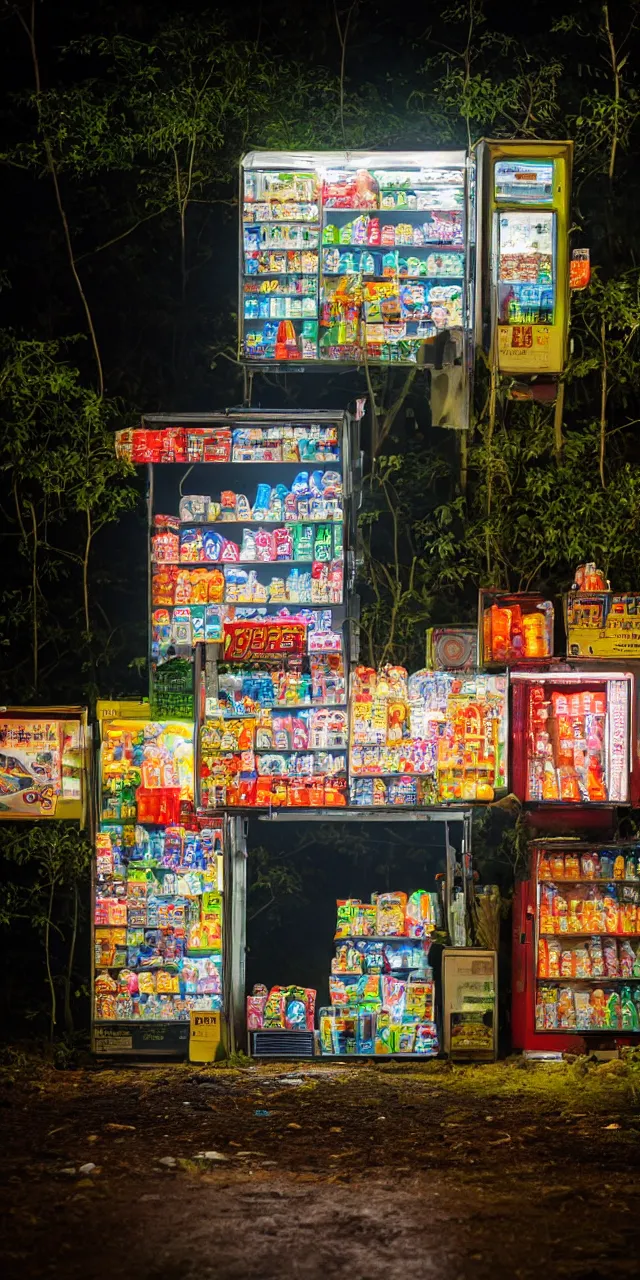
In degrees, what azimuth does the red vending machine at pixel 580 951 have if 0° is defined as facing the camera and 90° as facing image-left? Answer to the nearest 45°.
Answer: approximately 0°
